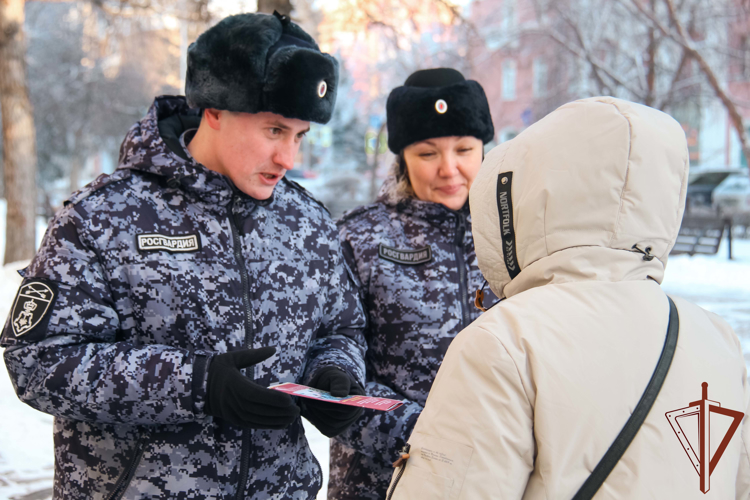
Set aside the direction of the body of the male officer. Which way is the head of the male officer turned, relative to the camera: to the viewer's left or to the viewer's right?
to the viewer's right

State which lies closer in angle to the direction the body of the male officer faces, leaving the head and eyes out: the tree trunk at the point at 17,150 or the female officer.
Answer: the female officer

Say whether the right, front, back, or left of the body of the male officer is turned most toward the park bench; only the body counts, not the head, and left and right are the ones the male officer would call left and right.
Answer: left

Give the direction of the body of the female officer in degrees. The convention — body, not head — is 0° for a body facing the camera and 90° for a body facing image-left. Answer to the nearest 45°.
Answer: approximately 315°

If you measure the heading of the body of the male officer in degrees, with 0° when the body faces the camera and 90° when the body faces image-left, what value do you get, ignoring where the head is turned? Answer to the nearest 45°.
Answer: approximately 315°

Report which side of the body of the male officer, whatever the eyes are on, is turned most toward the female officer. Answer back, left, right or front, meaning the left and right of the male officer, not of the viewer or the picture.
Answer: left

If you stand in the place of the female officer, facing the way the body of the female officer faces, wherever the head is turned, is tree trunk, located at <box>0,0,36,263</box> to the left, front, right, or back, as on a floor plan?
back

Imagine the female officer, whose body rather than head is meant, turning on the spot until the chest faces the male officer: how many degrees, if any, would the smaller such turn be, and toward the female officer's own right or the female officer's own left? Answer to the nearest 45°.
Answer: approximately 90° to the female officer's own right

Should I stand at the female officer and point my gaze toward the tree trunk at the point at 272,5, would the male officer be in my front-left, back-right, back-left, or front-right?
back-left

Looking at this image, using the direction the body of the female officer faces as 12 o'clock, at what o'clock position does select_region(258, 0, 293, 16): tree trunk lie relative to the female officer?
The tree trunk is roughly at 7 o'clock from the female officer.
